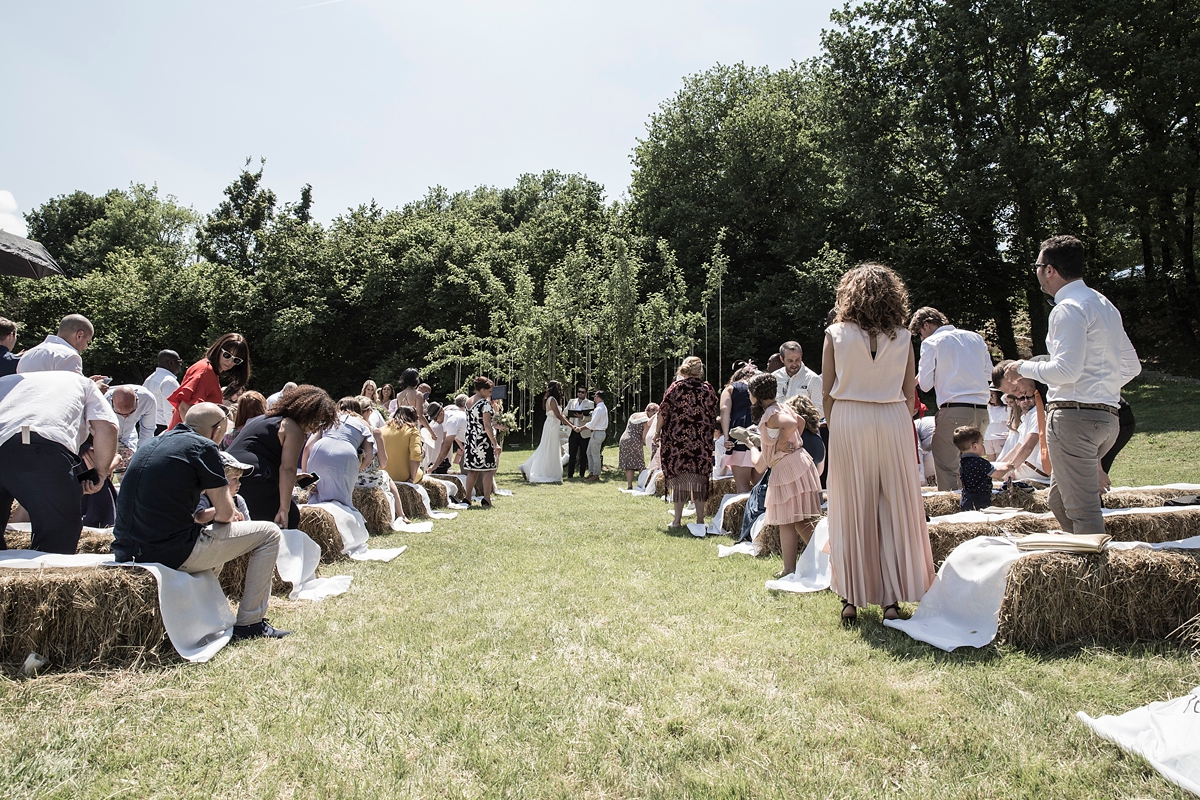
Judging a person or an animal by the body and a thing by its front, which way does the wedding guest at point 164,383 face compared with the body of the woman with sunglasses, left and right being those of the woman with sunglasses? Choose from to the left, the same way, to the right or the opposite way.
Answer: to the left

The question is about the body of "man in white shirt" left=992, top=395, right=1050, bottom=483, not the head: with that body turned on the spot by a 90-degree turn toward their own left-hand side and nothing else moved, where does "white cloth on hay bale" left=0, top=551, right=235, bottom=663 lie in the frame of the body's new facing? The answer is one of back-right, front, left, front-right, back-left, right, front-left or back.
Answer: front-right

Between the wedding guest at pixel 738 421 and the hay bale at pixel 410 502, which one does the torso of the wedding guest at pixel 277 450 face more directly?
the wedding guest

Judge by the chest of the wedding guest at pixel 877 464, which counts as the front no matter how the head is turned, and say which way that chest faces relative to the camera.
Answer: away from the camera

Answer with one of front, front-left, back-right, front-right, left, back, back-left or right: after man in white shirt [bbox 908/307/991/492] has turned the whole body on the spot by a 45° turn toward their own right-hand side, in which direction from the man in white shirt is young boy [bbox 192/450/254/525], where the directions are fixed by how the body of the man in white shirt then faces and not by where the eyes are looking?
back-left

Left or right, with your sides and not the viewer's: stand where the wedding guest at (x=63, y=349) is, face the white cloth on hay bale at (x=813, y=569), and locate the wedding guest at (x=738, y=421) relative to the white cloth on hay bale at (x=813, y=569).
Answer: left

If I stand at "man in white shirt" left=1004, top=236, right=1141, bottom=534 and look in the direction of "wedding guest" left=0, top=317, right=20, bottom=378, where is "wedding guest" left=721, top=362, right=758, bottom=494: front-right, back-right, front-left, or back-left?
front-right

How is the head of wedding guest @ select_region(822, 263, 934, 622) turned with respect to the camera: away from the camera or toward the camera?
away from the camera

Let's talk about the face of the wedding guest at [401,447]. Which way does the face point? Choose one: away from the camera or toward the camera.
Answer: away from the camera

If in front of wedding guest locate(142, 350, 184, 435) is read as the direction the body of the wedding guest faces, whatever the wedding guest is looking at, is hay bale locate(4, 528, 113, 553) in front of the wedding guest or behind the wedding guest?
behind
